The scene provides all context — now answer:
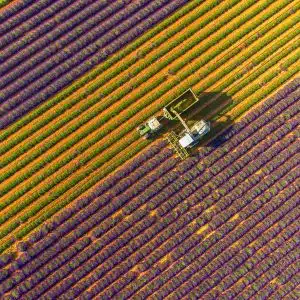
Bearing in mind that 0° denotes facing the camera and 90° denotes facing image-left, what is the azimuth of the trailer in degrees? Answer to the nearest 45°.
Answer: approximately 45°

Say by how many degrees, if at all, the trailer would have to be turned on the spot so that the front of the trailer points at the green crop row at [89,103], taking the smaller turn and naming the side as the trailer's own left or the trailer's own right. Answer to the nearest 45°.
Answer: approximately 45° to the trailer's own right

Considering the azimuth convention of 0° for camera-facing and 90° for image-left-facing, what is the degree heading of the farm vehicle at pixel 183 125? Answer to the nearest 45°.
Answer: approximately 45°
